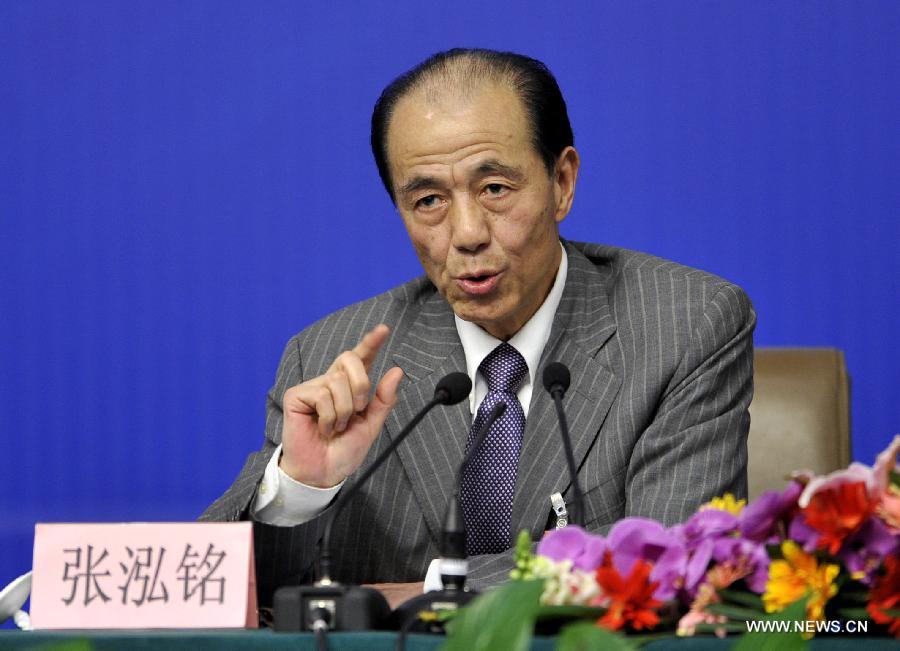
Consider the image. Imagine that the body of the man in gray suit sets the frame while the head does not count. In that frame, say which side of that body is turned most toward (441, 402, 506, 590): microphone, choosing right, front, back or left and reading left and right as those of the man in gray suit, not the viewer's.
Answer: front

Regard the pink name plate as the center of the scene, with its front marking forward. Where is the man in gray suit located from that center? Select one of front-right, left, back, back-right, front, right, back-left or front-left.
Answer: back-left

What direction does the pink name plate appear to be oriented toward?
toward the camera

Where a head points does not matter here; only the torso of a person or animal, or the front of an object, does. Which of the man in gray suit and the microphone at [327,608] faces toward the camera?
the man in gray suit

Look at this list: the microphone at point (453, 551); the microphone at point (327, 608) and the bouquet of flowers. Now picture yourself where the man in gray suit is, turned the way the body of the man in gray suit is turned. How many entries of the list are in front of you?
3

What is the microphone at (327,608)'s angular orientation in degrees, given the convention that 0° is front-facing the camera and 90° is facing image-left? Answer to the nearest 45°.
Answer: approximately 225°

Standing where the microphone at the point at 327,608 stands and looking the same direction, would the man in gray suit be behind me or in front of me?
in front

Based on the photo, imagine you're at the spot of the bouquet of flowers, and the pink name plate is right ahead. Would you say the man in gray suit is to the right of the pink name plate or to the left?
right

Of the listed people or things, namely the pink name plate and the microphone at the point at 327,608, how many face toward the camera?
1

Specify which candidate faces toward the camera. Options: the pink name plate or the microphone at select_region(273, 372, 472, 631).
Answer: the pink name plate

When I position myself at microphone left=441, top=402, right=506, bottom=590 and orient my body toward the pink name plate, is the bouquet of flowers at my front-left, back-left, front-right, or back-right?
back-left

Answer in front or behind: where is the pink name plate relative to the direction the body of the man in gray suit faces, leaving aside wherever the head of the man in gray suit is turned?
in front

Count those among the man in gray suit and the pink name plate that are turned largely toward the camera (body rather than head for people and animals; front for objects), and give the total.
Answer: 2
